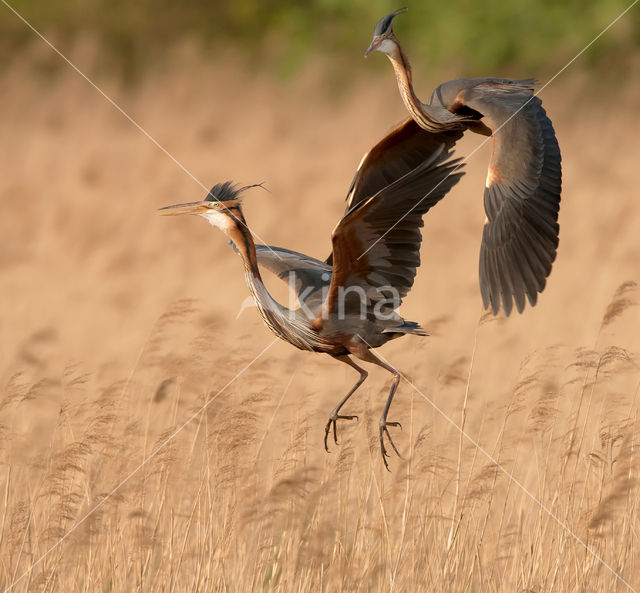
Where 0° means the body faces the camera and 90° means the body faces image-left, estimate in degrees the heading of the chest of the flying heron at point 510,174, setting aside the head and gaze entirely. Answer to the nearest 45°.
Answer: approximately 90°

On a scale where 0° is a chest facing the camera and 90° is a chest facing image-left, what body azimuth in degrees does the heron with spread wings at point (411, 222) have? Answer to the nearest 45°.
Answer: approximately 90°
